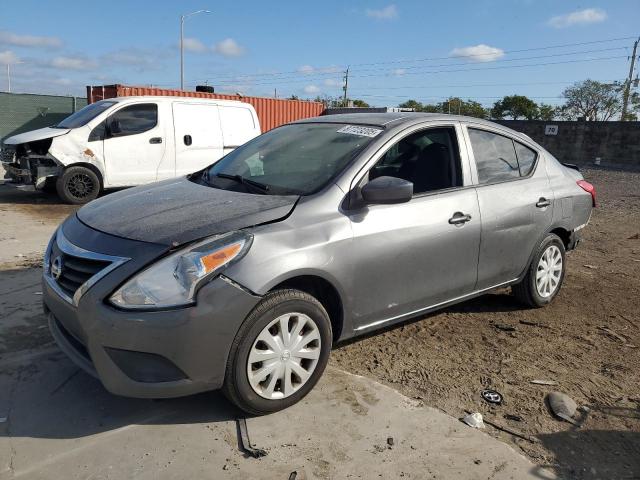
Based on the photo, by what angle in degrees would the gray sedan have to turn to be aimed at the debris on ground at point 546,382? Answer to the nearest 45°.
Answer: approximately 135° to its left

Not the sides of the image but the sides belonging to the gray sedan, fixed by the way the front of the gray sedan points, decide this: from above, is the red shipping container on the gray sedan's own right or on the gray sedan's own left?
on the gray sedan's own right

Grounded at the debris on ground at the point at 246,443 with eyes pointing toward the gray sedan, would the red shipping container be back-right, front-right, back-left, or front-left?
front-left

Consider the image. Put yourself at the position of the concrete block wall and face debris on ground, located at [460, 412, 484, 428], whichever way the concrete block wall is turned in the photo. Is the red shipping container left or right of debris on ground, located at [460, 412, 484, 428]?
right

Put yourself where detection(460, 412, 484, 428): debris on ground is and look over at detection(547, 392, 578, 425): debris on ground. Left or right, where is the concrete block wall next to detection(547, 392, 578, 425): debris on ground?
left

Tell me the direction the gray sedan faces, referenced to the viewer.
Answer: facing the viewer and to the left of the viewer

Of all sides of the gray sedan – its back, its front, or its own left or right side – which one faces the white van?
right

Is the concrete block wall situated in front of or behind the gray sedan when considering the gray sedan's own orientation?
behind
